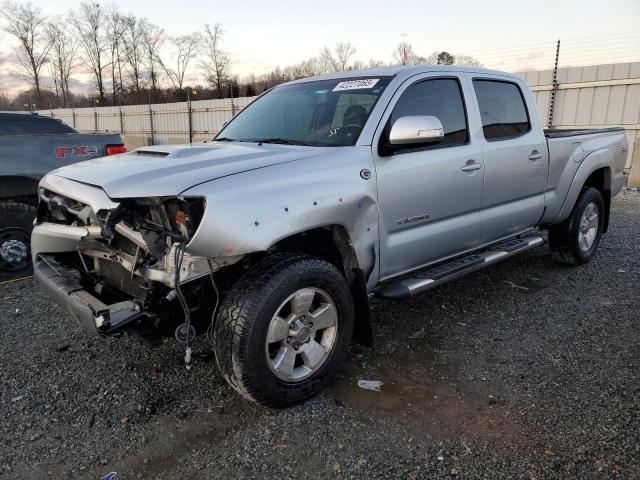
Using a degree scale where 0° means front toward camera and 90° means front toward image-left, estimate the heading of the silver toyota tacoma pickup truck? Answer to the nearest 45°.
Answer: approximately 45°

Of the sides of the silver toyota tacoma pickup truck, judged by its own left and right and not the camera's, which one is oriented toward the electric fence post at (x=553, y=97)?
back
